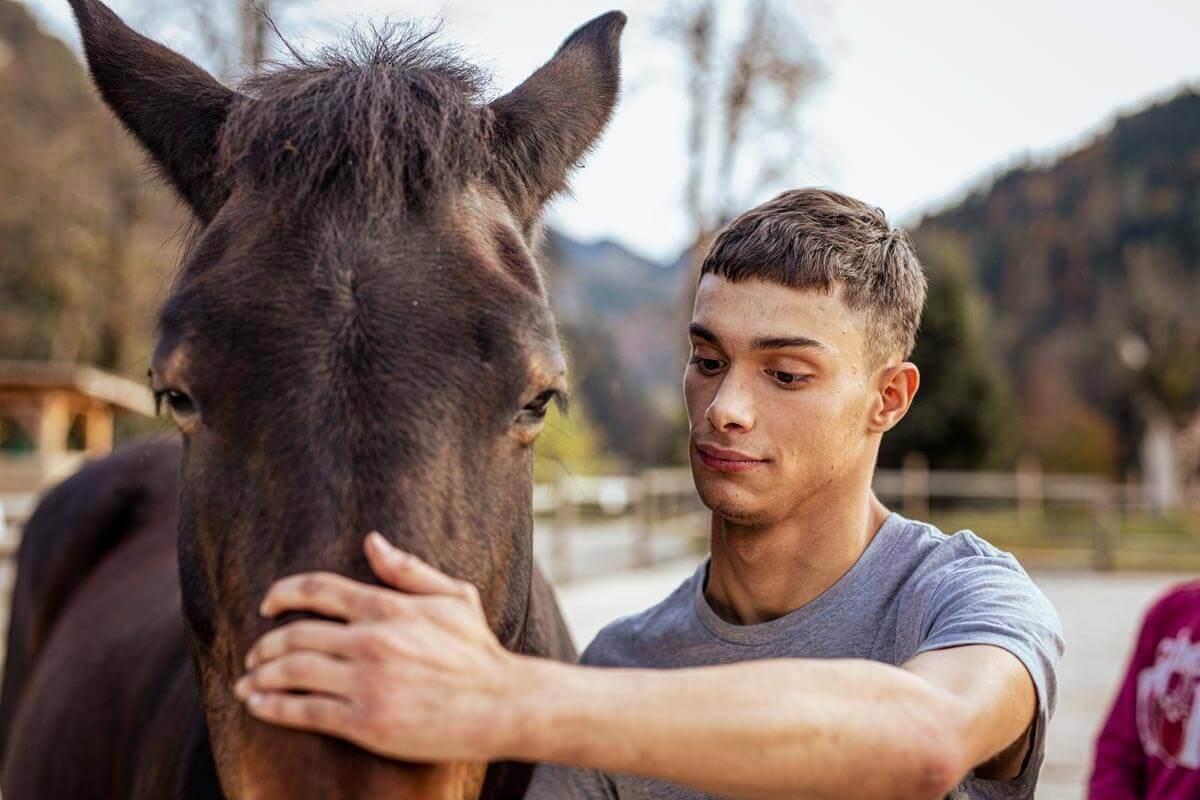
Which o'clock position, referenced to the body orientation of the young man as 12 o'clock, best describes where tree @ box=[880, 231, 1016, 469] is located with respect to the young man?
The tree is roughly at 5 o'clock from the young man.

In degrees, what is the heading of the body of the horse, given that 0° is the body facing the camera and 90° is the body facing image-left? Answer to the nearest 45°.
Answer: approximately 0°

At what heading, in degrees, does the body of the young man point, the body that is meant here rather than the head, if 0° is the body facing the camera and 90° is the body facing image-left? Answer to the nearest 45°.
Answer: approximately 45°

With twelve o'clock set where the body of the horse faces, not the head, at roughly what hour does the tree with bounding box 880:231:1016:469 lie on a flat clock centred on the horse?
The tree is roughly at 7 o'clock from the horse.
